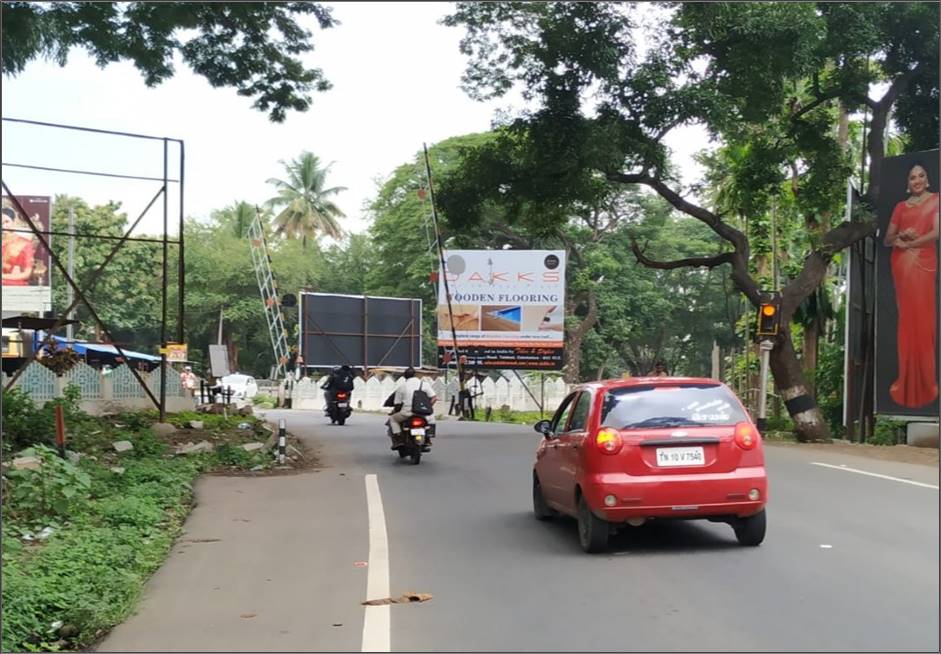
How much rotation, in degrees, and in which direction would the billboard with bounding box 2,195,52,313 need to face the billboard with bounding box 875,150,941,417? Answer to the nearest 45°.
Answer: approximately 45° to its left

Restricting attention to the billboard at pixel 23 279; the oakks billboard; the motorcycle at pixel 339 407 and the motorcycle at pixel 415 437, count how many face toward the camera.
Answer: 2

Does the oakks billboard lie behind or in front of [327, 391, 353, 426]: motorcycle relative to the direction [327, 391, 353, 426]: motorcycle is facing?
in front

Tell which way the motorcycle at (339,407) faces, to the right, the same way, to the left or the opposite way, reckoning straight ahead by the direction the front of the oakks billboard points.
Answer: the opposite way

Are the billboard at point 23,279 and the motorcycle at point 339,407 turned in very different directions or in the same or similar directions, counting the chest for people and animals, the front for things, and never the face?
very different directions

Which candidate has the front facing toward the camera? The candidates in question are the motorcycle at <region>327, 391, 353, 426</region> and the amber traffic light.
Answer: the amber traffic light

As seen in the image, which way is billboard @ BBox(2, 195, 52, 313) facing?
toward the camera

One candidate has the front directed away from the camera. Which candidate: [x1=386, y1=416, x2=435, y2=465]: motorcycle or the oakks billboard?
the motorcycle

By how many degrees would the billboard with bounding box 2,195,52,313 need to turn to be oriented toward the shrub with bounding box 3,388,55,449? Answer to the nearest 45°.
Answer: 0° — it already faces it

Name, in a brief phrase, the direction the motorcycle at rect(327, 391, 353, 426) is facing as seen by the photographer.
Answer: facing away from the viewer

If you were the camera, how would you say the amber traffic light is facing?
facing the viewer

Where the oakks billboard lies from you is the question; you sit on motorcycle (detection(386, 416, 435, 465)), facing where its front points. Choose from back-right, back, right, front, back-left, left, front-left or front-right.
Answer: front

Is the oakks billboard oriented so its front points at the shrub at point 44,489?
yes

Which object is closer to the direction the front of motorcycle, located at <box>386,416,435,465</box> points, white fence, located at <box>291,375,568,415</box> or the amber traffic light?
the white fence

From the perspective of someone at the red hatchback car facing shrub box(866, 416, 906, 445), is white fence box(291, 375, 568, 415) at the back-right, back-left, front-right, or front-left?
front-left

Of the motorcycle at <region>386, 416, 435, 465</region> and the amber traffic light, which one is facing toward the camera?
the amber traffic light

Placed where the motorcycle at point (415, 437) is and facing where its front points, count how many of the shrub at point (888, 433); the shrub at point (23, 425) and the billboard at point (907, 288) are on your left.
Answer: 1

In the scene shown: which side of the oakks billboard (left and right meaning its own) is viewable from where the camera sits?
front

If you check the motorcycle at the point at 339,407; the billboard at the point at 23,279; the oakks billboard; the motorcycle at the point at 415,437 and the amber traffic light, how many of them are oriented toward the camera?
3

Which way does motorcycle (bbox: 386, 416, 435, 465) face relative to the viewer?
away from the camera

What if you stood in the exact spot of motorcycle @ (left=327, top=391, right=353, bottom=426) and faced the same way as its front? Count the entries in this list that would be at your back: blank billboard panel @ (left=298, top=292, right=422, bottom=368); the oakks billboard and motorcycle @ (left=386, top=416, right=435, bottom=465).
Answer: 1

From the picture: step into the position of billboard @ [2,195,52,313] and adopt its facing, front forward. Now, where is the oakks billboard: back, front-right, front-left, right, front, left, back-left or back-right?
left
